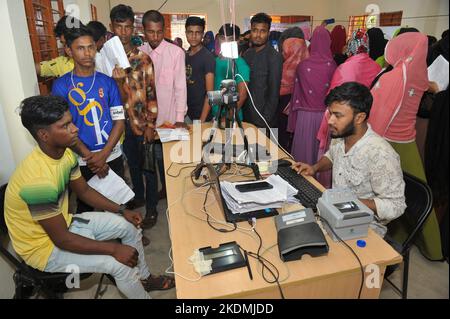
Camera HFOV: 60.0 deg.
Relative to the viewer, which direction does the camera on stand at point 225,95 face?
to the viewer's left
